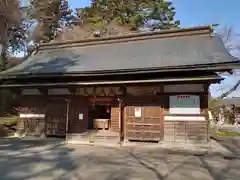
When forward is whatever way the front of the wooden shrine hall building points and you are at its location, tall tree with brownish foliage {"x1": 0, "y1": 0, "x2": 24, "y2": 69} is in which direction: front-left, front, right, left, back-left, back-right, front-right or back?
back-right

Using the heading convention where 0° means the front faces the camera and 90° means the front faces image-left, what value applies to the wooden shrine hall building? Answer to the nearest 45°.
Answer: approximately 0°
